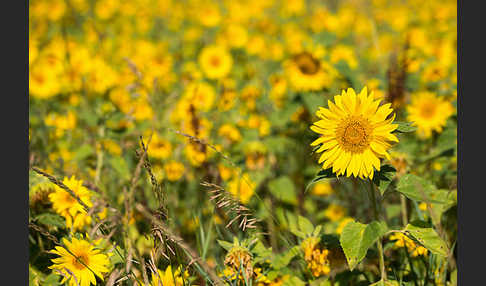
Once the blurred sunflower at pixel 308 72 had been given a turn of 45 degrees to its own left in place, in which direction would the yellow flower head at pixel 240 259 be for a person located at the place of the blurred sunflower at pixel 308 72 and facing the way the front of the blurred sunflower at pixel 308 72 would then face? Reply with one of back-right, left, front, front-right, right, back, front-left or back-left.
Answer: front-right

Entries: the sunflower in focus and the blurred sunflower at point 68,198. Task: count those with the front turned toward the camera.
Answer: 2

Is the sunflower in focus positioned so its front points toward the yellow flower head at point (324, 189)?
no

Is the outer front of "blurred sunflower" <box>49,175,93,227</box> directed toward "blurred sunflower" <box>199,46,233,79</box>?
no

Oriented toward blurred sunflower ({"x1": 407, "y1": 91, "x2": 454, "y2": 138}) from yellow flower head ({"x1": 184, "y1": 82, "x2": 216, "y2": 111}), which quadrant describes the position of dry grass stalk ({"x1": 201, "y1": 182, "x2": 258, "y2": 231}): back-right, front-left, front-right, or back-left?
front-right

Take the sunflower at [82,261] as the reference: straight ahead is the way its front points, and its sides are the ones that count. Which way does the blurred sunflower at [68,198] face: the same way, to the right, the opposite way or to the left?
the same way

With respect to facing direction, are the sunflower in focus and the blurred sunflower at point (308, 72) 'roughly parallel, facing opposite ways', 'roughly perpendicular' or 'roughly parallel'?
roughly parallel

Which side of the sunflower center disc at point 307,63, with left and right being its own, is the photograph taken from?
front

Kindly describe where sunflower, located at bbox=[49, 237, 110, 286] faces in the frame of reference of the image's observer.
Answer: facing the viewer
